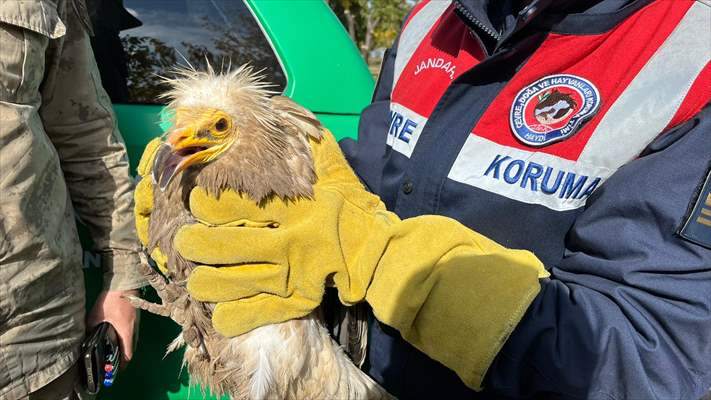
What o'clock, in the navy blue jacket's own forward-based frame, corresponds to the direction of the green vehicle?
The green vehicle is roughly at 2 o'clock from the navy blue jacket.
